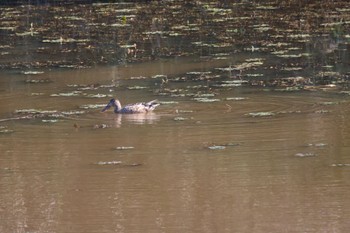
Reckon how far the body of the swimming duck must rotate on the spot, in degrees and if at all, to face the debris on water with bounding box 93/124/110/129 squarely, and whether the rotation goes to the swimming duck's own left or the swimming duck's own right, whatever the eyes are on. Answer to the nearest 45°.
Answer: approximately 45° to the swimming duck's own left

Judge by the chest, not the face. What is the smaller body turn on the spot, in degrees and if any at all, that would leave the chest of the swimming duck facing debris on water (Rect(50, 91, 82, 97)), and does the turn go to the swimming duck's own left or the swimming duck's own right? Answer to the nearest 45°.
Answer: approximately 45° to the swimming duck's own right

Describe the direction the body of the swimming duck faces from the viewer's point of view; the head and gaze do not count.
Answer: to the viewer's left

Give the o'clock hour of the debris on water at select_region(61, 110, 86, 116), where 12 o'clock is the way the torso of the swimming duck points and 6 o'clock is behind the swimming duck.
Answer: The debris on water is roughly at 12 o'clock from the swimming duck.
